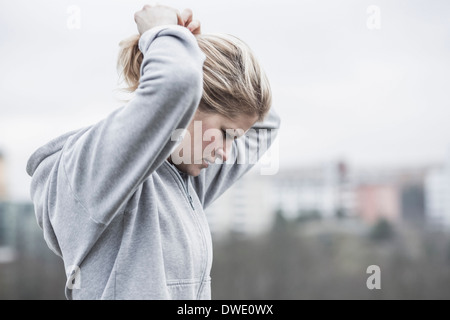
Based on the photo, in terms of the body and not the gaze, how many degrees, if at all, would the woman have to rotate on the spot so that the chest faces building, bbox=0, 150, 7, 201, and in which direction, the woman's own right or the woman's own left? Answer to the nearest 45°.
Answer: approximately 135° to the woman's own left

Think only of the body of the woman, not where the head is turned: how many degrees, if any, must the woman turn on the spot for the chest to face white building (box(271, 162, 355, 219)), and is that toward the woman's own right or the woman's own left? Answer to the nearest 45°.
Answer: approximately 135° to the woman's own left

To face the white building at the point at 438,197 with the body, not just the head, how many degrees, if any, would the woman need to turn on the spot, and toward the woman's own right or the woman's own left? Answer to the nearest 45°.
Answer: approximately 90° to the woman's own left

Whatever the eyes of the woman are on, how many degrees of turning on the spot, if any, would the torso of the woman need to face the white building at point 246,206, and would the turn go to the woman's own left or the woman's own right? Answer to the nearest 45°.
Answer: approximately 135° to the woman's own left

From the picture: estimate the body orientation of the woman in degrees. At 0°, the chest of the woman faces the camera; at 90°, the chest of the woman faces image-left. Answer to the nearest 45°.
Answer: approximately 315°
